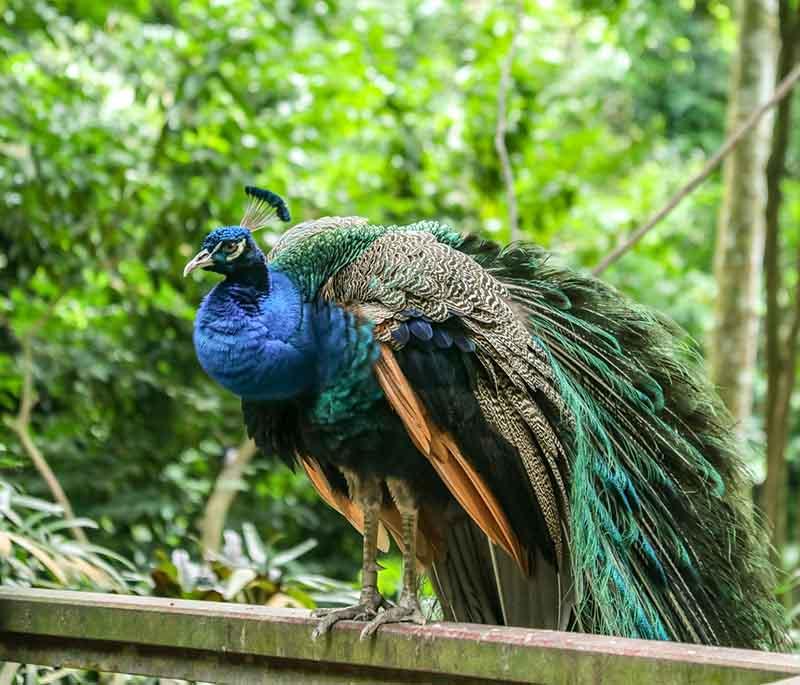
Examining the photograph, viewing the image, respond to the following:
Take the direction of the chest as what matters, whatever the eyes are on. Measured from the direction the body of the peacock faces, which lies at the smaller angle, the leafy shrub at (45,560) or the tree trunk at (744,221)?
the leafy shrub

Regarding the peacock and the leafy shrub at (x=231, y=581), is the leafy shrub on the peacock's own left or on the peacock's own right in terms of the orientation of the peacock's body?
on the peacock's own right

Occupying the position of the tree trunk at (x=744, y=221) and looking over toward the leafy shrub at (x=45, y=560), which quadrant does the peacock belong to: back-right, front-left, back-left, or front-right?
front-left

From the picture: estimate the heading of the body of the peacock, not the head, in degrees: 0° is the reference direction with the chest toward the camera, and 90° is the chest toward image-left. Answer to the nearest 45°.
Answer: approximately 45°

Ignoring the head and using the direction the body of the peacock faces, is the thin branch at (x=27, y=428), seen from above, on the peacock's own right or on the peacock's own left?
on the peacock's own right

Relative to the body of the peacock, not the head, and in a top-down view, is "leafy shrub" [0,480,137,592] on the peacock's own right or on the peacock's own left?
on the peacock's own right

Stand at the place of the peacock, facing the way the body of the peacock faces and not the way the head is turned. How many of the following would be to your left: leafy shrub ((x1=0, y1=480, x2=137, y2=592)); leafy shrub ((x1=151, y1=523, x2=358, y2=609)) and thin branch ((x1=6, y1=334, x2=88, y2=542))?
0

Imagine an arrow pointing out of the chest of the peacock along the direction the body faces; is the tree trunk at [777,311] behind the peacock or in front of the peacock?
behind
